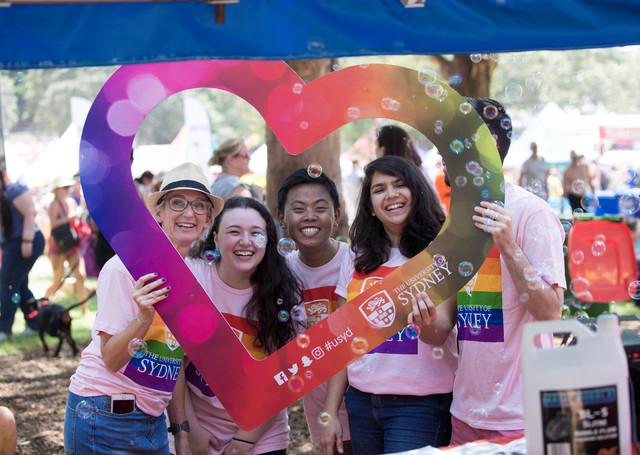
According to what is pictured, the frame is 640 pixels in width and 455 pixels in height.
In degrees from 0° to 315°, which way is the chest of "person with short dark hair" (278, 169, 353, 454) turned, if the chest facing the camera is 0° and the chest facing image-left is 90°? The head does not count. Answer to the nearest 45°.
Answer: approximately 0°

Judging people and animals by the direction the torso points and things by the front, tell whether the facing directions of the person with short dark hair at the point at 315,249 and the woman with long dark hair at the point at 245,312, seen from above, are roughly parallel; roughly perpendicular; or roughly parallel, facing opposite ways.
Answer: roughly parallel

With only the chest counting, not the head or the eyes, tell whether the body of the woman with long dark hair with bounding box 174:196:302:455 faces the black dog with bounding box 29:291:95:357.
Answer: no

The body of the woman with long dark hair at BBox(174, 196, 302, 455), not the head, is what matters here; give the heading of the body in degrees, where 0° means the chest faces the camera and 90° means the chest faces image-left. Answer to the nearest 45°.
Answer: approximately 0°

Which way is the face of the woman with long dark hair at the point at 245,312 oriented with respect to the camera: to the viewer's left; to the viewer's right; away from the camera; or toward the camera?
toward the camera

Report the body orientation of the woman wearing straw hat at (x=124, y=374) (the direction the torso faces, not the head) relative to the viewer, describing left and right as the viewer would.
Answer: facing the viewer and to the right of the viewer

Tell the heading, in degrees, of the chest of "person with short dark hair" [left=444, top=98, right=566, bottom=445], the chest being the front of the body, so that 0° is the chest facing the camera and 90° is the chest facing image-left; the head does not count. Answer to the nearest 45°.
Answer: approximately 45°

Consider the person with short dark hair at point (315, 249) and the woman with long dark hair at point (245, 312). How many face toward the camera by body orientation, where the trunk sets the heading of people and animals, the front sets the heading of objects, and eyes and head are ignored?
2

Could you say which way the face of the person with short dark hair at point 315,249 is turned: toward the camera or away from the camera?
toward the camera

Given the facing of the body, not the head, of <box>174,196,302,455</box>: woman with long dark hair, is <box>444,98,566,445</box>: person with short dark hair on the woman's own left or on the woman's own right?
on the woman's own left

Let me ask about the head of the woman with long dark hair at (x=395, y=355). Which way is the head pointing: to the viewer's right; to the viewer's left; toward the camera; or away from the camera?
toward the camera

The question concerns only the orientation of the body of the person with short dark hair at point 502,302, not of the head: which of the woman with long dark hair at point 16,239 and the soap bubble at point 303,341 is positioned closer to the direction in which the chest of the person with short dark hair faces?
the soap bubble

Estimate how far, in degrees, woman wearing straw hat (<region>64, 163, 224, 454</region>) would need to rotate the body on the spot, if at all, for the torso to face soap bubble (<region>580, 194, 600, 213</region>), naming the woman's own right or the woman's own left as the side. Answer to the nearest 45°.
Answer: approximately 90° to the woman's own left

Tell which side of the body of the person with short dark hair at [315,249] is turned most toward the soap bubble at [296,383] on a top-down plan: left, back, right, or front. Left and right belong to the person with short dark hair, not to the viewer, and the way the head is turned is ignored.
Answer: front

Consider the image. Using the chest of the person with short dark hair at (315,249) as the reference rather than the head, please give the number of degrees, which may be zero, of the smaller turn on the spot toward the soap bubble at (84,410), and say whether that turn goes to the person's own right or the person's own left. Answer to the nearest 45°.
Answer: approximately 45° to the person's own right
